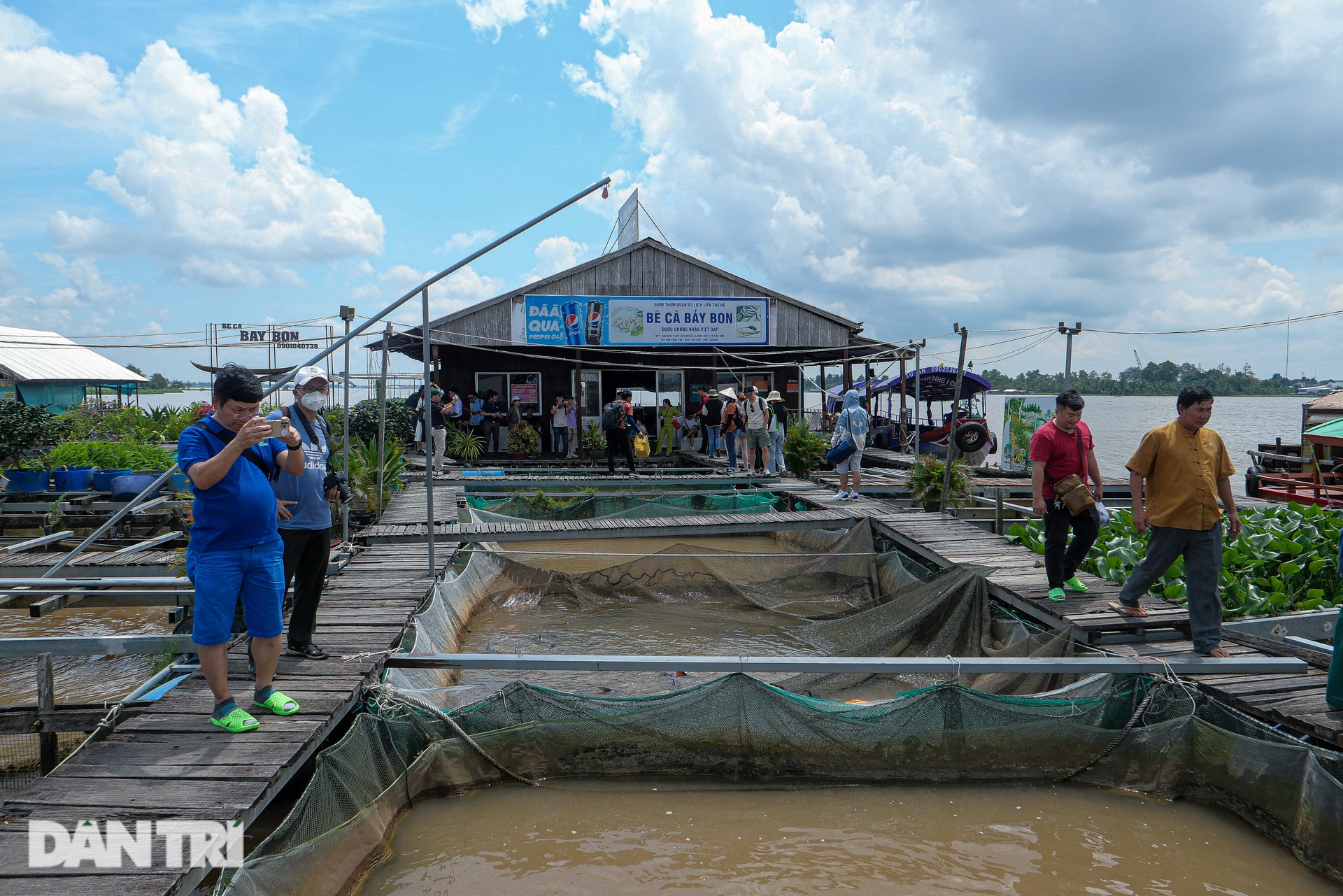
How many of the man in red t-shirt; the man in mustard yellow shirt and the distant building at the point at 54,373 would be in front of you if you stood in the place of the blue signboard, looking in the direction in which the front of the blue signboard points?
2

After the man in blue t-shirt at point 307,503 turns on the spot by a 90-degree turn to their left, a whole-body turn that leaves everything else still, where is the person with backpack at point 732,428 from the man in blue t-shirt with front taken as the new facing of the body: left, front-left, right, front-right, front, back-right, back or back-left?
front

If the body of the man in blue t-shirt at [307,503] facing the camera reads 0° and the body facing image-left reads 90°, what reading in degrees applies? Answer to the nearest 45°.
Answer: approximately 315°

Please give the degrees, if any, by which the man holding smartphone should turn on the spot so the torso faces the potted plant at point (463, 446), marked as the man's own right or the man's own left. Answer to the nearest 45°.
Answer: approximately 135° to the man's own left

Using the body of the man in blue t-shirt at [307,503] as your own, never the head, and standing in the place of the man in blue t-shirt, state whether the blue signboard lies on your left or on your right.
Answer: on your left

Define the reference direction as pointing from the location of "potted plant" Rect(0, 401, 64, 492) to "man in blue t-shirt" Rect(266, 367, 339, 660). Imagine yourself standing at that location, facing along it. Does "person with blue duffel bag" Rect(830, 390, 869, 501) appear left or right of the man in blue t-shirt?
left

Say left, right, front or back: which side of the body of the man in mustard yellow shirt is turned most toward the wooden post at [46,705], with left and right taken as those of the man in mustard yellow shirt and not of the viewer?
right

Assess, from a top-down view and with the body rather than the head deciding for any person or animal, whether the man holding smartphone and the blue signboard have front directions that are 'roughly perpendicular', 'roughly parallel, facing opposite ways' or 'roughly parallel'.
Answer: roughly perpendicular

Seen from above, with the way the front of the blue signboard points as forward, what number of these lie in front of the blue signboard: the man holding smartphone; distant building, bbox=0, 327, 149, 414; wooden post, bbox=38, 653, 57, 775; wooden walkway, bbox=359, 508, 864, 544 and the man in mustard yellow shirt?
4
